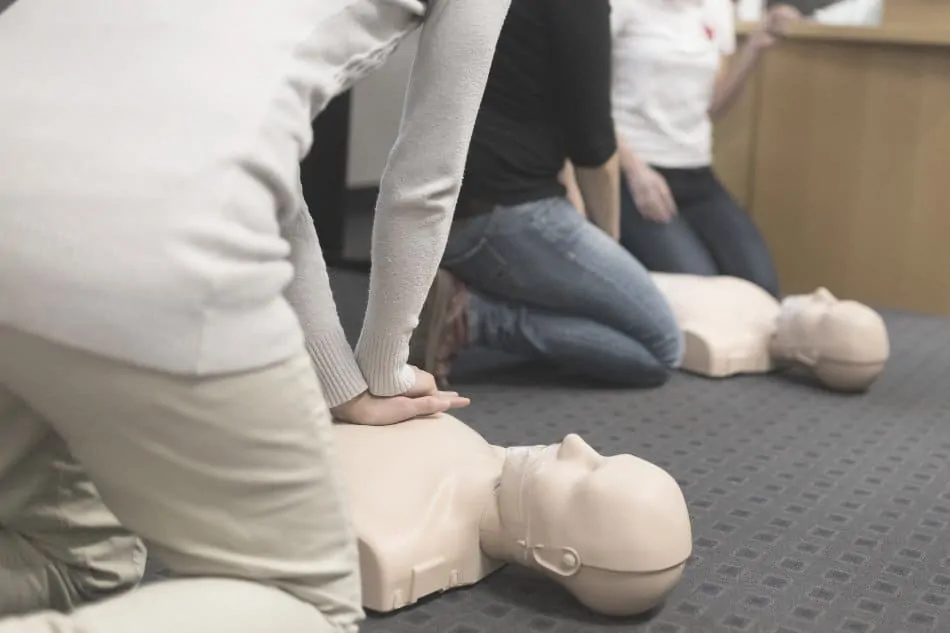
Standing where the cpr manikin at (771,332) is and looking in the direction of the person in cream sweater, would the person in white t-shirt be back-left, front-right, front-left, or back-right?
back-right

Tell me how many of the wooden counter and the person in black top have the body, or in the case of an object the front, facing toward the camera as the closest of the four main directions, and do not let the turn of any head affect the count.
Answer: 1

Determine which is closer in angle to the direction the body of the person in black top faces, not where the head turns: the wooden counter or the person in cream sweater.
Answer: the wooden counter

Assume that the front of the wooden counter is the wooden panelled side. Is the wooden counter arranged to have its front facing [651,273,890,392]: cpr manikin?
yes

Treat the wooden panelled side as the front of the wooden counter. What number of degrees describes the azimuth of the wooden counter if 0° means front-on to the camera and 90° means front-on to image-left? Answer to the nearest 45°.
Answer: approximately 0°

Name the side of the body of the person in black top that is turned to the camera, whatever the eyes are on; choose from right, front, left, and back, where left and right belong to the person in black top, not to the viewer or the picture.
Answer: right
